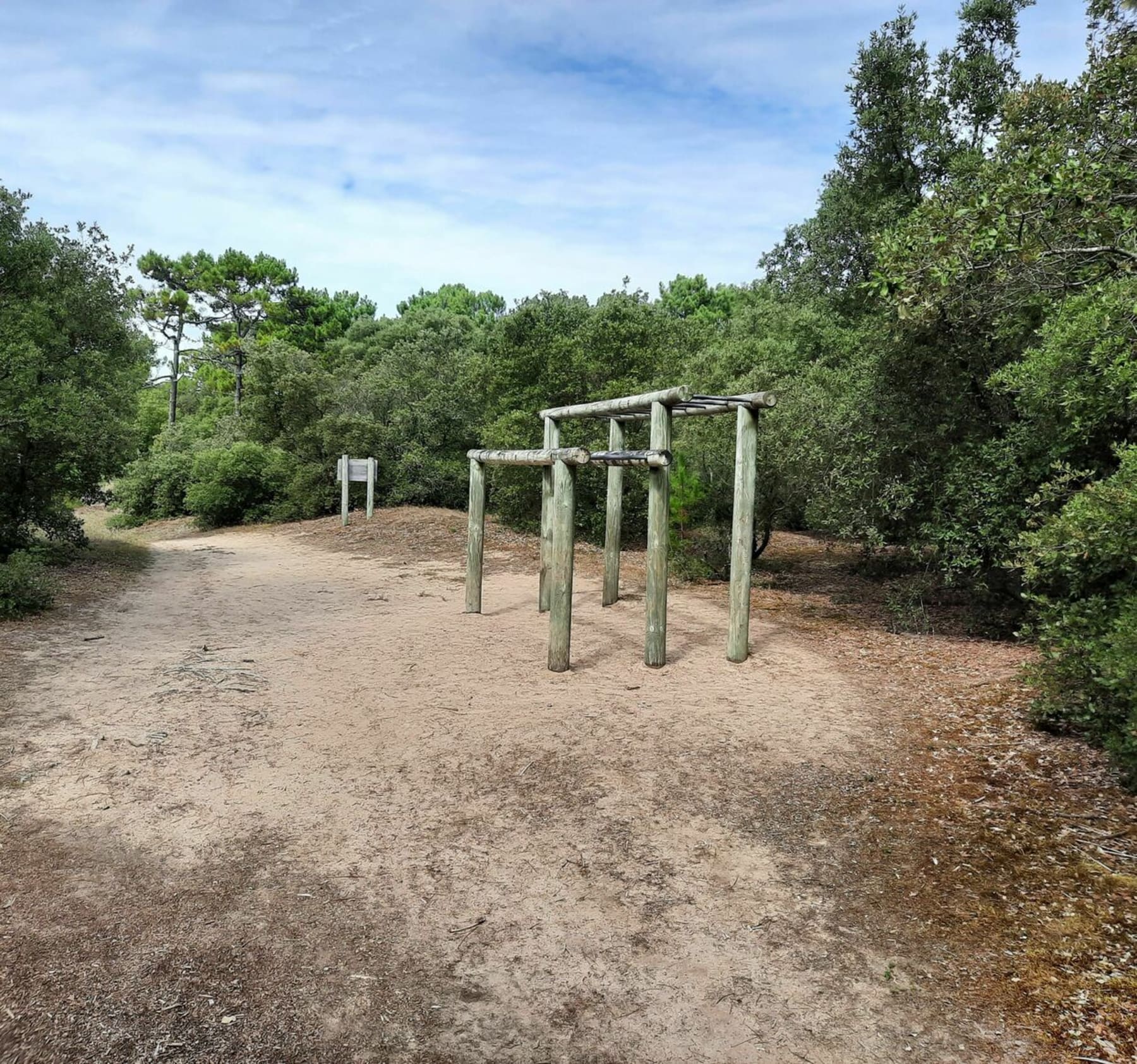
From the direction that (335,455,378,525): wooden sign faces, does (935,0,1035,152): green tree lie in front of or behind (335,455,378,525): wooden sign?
behind

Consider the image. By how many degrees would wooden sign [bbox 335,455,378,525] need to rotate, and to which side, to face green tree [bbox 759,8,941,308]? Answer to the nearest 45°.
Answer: approximately 180°
